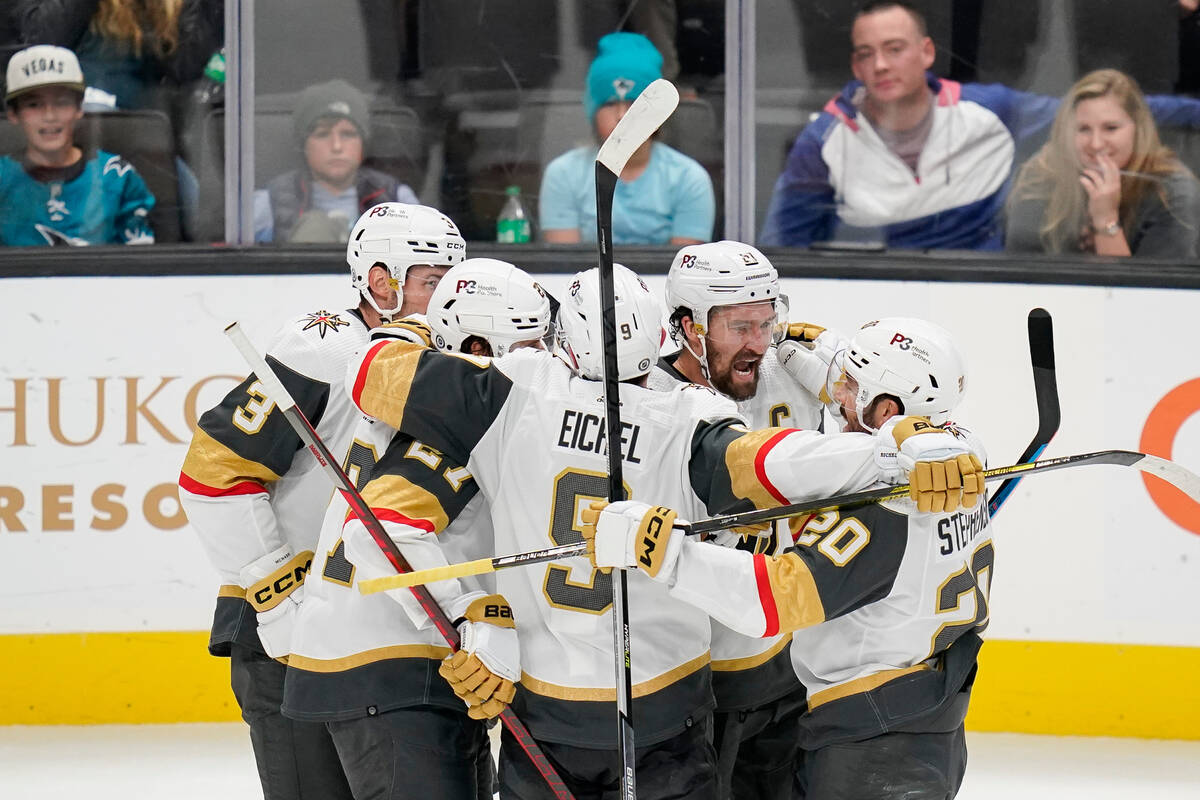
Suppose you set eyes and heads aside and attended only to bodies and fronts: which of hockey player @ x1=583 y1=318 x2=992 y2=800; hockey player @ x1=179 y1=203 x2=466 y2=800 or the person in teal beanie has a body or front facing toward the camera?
the person in teal beanie

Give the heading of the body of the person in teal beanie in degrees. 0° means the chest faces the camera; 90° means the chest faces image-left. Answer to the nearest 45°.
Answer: approximately 0°

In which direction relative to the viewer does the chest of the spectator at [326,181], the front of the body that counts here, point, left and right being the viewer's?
facing the viewer

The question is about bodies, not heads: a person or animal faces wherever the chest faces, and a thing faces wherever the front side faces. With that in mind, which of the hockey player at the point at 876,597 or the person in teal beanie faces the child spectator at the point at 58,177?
the hockey player

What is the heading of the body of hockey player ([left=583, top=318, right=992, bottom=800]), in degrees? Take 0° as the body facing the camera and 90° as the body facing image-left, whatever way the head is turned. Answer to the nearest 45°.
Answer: approximately 135°

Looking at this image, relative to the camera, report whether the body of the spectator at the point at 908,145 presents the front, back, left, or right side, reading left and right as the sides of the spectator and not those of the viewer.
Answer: front

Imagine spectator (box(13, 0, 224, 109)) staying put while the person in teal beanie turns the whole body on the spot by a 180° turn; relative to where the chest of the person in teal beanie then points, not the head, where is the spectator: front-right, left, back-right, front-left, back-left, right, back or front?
left

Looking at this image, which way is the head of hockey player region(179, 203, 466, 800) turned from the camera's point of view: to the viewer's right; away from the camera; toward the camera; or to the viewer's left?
to the viewer's right

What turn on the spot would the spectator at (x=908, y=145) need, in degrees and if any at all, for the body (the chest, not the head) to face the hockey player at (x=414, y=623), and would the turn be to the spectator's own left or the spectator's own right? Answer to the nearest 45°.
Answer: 0° — they already face them

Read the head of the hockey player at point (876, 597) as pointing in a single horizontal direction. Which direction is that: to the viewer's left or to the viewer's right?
to the viewer's left

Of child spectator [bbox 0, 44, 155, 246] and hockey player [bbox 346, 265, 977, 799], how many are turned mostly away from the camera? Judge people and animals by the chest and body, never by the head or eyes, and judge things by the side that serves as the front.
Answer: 1

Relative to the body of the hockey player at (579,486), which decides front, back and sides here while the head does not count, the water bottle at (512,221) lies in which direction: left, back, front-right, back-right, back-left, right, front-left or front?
front
